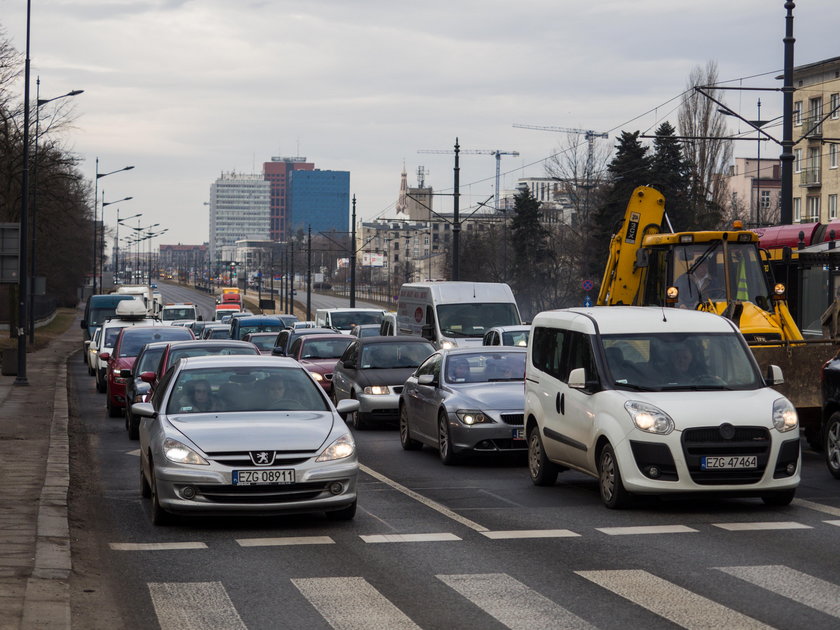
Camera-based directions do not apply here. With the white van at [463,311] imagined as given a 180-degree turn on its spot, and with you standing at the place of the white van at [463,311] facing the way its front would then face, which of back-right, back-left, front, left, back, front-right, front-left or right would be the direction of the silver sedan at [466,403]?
back-left

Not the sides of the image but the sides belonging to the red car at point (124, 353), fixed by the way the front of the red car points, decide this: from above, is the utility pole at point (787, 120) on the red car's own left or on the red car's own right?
on the red car's own left

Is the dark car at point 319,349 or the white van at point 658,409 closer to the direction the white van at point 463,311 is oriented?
the white van

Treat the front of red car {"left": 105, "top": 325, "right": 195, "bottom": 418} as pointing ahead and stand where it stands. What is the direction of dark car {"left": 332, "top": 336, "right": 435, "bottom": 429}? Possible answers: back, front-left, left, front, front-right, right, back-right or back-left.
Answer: front-left

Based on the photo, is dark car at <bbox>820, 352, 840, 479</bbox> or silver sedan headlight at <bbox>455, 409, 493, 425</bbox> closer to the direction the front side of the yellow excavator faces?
the dark car

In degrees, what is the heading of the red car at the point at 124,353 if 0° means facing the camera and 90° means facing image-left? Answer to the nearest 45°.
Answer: approximately 0°

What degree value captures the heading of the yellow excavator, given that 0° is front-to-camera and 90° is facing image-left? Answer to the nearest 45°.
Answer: approximately 315°

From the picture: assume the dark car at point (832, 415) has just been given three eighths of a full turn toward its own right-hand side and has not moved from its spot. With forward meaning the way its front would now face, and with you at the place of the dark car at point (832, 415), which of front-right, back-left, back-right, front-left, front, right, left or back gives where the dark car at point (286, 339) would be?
front-right

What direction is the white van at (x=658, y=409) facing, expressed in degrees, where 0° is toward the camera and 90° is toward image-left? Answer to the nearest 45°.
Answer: approximately 315°
